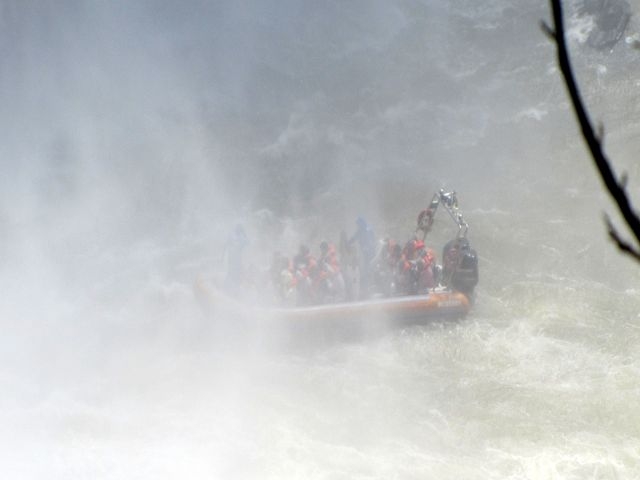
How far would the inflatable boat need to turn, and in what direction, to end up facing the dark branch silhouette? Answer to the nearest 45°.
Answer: approximately 90° to its left

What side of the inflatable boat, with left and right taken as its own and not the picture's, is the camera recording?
left
